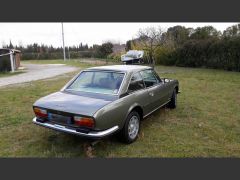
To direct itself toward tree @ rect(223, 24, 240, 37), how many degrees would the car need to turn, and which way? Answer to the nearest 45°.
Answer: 0° — it already faces it

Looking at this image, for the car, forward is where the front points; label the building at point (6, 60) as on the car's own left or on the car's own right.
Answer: on the car's own left

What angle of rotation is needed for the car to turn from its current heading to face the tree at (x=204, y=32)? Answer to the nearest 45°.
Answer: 0° — it already faces it

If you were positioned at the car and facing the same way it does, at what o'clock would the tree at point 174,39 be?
The tree is roughly at 11 o'clock from the car.

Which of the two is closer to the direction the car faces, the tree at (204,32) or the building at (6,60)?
the tree

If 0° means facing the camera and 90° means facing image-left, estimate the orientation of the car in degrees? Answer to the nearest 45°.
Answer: approximately 225°
